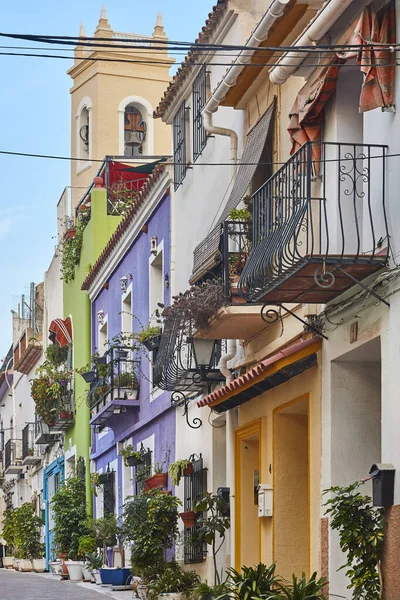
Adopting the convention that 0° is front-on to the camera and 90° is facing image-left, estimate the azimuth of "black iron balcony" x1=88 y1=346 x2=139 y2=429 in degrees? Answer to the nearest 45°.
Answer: approximately 45°

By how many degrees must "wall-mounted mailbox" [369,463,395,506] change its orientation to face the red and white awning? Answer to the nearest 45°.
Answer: approximately 135° to its right

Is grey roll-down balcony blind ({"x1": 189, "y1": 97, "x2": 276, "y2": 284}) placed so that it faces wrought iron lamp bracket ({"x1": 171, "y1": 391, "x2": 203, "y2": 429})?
no

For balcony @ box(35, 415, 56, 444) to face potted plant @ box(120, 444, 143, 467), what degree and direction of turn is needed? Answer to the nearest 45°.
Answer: approximately 45° to its left

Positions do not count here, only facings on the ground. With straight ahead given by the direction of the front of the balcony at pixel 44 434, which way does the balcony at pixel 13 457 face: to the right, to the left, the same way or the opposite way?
the same way

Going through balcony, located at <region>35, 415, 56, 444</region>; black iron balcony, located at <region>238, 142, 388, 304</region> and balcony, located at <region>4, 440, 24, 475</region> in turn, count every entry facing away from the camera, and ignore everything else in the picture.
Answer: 0

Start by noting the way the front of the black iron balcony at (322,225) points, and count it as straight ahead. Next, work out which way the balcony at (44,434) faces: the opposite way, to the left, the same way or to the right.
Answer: the same way

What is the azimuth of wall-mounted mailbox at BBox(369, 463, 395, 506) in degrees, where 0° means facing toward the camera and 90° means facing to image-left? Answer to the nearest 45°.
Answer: approximately 45°

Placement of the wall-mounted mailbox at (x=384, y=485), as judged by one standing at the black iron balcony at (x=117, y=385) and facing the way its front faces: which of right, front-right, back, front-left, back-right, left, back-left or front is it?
front-left

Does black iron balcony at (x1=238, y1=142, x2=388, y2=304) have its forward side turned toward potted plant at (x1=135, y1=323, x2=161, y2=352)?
no

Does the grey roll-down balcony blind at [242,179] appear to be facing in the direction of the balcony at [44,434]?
no

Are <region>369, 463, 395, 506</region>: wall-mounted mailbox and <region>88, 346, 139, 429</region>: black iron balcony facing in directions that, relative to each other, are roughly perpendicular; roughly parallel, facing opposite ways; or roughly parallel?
roughly parallel

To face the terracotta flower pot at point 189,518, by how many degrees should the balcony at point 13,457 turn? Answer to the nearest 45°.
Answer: approximately 45° to its left

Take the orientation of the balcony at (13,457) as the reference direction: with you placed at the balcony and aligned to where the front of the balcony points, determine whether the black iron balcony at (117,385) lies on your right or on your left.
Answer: on your left

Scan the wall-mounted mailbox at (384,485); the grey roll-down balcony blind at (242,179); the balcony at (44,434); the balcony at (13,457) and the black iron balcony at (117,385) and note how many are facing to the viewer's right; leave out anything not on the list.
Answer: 0

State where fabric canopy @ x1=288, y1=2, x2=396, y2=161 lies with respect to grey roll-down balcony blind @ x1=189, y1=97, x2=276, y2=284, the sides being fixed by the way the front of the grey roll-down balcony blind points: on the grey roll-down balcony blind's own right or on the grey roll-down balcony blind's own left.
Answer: on the grey roll-down balcony blind's own left

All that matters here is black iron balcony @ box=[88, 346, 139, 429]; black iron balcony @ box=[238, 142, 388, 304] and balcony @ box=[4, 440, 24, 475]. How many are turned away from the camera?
0

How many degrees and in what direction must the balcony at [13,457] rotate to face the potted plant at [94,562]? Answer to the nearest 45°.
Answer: approximately 45° to its left
